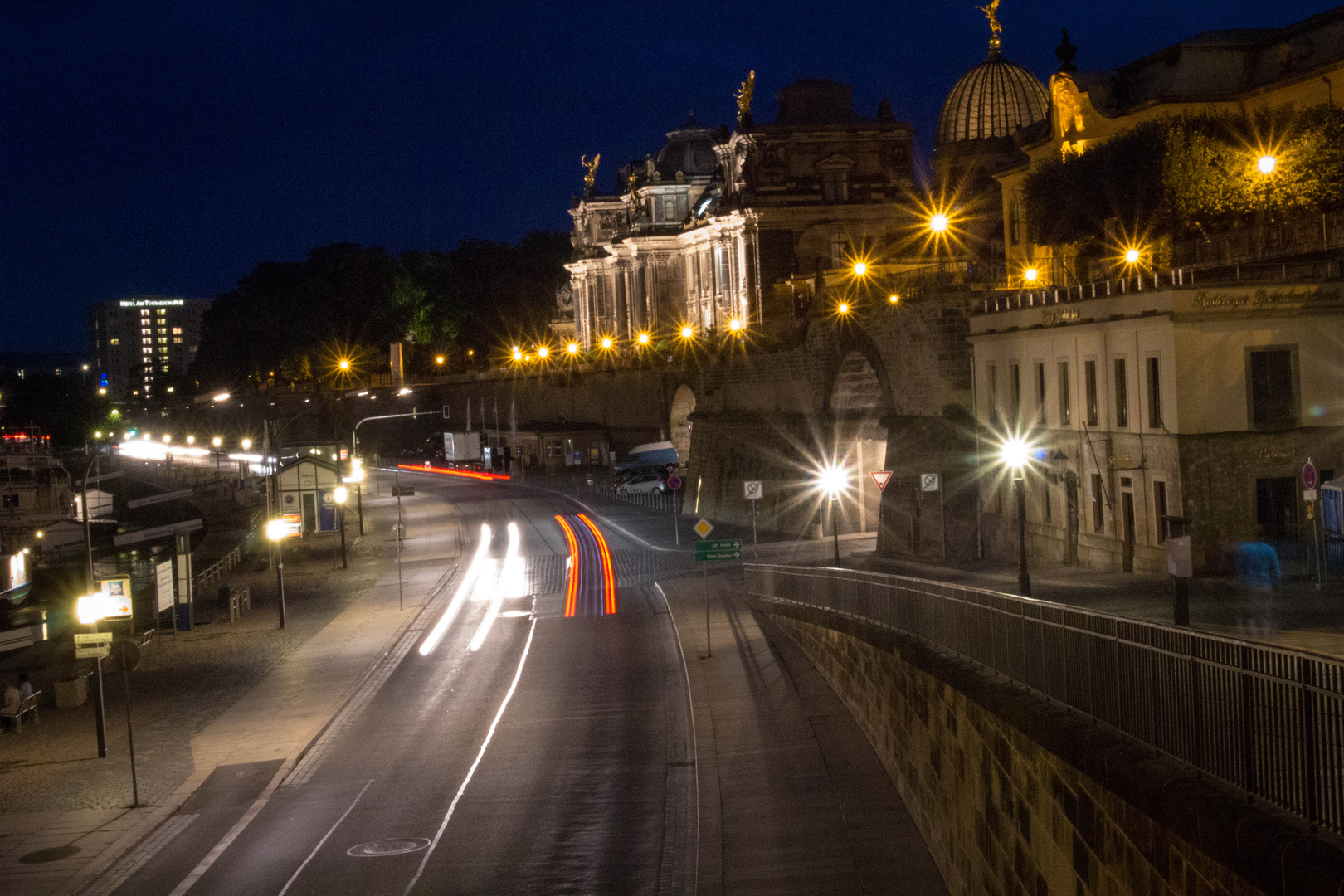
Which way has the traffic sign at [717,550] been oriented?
toward the camera

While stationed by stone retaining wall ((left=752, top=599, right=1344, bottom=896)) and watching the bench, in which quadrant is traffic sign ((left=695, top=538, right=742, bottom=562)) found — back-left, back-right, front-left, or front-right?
front-right

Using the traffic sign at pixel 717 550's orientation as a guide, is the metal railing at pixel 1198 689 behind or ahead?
ahead

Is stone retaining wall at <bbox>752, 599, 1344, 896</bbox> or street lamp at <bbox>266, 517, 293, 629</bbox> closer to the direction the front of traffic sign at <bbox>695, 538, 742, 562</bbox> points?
the stone retaining wall

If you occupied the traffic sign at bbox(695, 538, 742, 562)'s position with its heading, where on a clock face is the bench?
The bench is roughly at 2 o'clock from the traffic sign.

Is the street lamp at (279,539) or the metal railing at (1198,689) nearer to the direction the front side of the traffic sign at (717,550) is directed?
the metal railing

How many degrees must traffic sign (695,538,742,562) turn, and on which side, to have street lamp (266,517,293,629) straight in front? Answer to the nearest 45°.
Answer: approximately 135° to its right

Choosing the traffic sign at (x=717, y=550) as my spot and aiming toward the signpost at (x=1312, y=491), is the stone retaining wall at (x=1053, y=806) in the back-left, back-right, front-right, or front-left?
front-right
